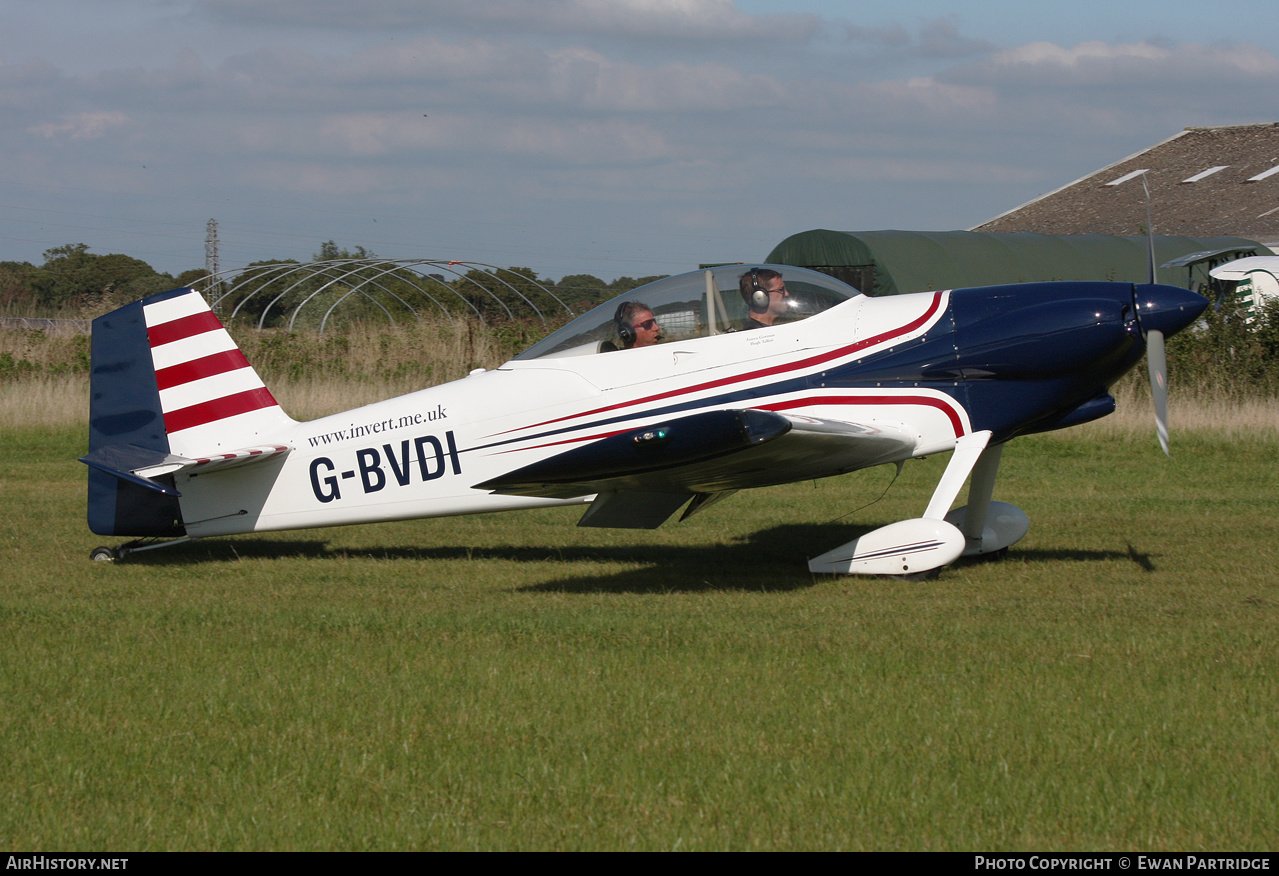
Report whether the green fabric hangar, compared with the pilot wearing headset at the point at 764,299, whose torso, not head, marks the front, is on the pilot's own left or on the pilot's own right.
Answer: on the pilot's own left

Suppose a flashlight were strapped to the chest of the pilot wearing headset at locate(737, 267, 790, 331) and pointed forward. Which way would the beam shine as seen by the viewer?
to the viewer's right

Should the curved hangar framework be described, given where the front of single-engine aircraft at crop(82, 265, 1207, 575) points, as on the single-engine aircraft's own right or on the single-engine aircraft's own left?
on the single-engine aircraft's own left

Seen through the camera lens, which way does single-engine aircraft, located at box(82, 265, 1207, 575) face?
facing to the right of the viewer

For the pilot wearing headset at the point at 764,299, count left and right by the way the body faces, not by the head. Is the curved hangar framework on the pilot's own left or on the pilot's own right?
on the pilot's own left

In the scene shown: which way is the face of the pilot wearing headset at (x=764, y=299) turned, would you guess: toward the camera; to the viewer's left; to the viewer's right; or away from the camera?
to the viewer's right

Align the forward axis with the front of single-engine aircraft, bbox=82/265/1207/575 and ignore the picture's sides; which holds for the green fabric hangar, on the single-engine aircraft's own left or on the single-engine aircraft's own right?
on the single-engine aircraft's own left

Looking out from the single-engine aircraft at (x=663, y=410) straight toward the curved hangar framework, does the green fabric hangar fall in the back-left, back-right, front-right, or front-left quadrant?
front-right
